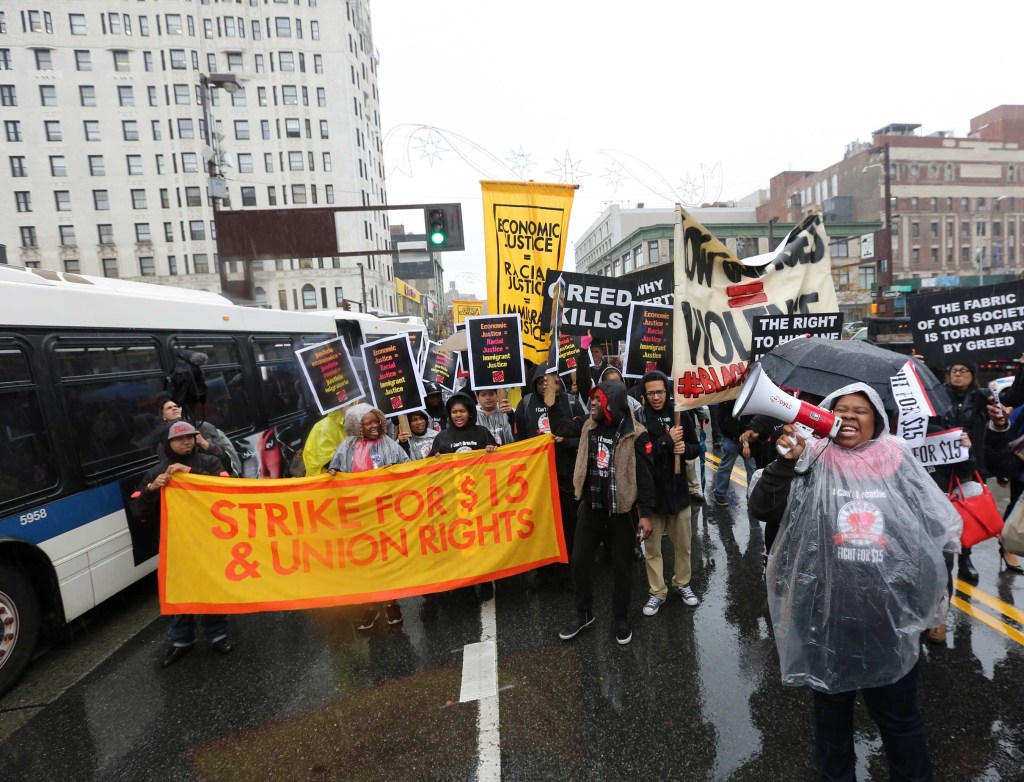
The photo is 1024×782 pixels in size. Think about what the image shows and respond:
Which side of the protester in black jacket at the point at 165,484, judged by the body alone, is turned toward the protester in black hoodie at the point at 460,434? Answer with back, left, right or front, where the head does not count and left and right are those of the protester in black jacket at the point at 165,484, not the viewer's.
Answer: left

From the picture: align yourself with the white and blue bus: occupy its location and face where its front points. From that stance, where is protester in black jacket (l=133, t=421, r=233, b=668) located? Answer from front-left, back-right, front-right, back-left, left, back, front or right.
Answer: left

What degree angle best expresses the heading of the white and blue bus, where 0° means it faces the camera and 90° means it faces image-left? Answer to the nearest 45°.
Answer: approximately 45°

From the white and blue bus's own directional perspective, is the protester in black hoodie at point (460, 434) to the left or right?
on its left

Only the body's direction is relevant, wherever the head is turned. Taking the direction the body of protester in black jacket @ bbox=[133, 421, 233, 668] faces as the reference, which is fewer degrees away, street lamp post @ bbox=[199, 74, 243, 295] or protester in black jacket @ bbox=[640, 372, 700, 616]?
the protester in black jacket

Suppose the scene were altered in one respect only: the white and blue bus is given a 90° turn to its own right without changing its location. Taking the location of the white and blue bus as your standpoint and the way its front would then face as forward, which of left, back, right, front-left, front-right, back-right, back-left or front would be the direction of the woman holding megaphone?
back

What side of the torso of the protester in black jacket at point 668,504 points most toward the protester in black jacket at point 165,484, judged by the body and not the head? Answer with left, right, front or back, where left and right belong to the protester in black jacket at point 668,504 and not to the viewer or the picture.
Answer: right

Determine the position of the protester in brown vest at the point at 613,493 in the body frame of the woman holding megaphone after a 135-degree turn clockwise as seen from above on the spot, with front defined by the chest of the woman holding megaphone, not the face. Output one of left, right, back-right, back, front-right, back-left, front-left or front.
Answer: front

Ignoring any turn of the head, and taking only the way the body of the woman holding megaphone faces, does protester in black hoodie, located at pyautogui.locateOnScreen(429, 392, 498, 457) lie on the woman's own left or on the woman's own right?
on the woman's own right

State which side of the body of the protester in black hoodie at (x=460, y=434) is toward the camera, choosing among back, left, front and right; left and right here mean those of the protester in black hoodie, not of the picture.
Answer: front

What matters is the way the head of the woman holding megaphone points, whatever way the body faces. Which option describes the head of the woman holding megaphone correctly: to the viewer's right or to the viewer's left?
to the viewer's left

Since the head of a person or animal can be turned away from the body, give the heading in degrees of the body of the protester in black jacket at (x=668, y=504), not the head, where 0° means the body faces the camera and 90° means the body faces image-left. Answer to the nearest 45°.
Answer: approximately 0°

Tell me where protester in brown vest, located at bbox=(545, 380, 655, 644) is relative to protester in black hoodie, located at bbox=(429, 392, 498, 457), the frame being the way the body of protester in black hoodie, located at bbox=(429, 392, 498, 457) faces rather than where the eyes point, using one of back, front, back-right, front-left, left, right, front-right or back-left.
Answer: front-left

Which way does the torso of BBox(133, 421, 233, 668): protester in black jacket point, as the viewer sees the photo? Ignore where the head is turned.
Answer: toward the camera

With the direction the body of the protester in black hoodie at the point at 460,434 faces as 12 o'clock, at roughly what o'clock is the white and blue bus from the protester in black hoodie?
The white and blue bus is roughly at 3 o'clock from the protester in black hoodie.

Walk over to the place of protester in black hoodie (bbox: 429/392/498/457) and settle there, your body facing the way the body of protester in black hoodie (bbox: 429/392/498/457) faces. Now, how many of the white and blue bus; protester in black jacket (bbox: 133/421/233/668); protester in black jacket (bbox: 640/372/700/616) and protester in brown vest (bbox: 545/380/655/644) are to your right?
2

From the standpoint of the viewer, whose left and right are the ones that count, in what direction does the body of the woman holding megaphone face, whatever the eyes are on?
facing the viewer
